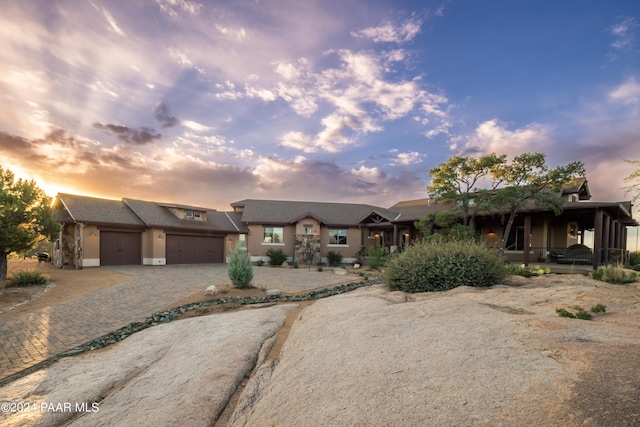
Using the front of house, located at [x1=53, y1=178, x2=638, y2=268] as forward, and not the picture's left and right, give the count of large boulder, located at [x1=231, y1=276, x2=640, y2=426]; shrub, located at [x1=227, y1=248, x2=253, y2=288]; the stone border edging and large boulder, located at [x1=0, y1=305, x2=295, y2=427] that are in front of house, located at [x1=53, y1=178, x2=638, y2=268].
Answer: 4

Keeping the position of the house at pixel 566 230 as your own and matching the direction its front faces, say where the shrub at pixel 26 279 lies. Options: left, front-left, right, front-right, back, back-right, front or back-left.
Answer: front-right

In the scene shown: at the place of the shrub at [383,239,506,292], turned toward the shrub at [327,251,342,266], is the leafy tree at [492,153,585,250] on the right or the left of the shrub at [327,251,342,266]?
right

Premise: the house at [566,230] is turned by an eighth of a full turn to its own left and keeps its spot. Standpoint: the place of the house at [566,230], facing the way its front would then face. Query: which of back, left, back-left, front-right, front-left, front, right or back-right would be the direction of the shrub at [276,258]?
back-right

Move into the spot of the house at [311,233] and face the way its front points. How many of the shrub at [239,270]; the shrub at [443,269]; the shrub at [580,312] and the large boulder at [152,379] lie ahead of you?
4

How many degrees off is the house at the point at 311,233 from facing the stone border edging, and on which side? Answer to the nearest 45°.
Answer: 0° — it already faces it

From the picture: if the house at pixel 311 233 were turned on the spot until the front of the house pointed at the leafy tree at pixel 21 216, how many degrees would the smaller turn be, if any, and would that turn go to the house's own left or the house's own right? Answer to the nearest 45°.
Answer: approximately 45° to the house's own right

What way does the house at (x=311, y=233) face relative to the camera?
toward the camera

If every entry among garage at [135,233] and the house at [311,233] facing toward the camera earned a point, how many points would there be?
2

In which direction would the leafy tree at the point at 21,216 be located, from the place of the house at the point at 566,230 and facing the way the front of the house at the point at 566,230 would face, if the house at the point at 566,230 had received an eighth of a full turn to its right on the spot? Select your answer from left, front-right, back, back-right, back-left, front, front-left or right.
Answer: front
